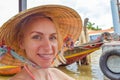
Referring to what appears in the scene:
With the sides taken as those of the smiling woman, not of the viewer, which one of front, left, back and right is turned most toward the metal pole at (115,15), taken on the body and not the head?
left

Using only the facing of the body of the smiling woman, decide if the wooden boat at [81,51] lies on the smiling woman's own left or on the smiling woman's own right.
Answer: on the smiling woman's own left

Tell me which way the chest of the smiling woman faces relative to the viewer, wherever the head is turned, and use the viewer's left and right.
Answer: facing the viewer and to the right of the viewer

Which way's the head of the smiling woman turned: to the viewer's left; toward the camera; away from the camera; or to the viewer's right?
toward the camera
